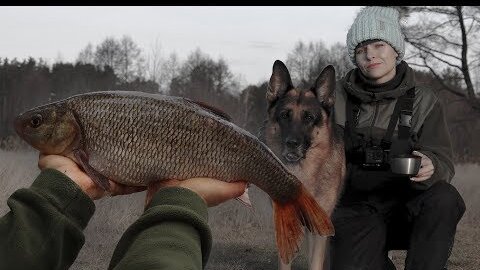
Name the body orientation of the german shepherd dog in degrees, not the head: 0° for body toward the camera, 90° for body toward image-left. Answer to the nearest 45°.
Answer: approximately 0°

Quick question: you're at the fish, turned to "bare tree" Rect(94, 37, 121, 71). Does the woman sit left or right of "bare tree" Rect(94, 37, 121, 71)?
right

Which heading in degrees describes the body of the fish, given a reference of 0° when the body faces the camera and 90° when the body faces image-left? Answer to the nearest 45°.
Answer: approximately 90°

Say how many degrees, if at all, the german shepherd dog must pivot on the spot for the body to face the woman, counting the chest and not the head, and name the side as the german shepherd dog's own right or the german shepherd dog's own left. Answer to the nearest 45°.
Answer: approximately 45° to the german shepherd dog's own left

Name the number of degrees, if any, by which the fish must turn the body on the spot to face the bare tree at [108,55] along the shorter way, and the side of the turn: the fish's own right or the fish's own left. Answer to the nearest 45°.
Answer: approximately 90° to the fish's own right

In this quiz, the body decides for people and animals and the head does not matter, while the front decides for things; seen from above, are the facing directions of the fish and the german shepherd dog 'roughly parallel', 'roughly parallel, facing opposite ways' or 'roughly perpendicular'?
roughly perpendicular

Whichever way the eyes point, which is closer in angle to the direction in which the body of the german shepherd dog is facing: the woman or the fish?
the fish

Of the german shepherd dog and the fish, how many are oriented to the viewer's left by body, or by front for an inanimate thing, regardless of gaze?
1

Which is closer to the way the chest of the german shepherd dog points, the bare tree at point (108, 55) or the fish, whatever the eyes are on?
the fish
